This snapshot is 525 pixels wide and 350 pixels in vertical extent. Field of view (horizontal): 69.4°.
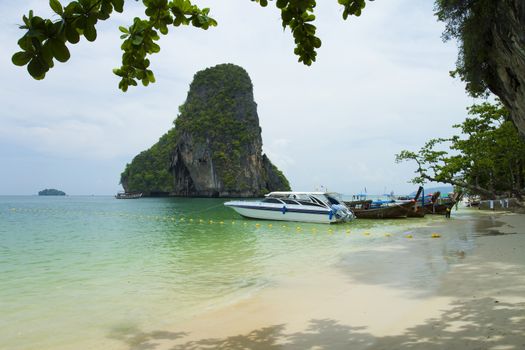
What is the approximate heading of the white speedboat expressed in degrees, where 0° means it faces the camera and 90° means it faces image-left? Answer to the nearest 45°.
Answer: approximately 90°
